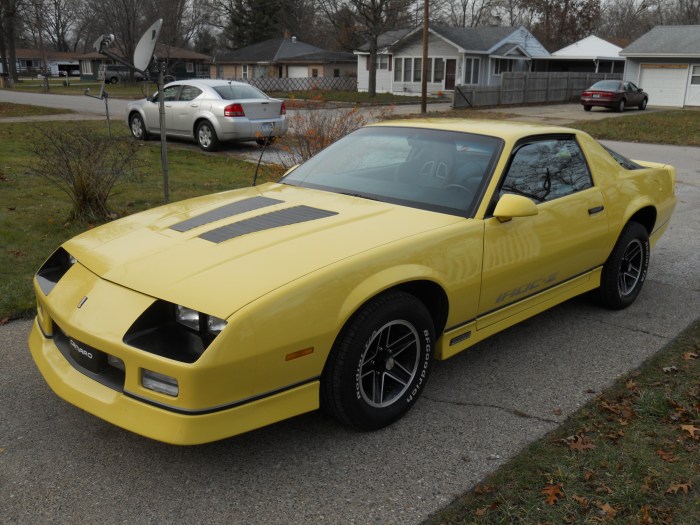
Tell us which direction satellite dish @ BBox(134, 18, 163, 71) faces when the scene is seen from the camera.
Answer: facing to the left of the viewer

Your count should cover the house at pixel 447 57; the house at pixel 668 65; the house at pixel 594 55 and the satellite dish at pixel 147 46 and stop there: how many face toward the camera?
3

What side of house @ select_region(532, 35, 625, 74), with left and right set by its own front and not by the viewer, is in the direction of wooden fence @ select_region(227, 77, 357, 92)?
right

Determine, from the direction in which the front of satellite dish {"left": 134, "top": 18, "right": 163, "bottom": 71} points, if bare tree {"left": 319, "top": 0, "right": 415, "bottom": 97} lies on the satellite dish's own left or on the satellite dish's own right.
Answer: on the satellite dish's own right

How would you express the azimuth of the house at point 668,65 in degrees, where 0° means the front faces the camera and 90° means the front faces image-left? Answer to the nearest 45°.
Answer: approximately 0°
